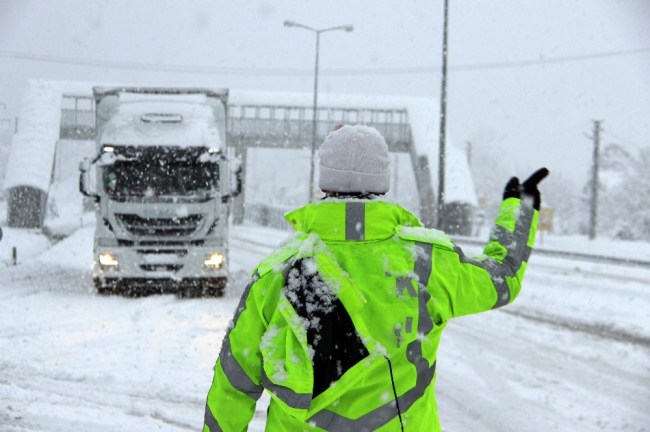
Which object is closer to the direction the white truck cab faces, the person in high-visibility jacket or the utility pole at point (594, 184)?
the person in high-visibility jacket

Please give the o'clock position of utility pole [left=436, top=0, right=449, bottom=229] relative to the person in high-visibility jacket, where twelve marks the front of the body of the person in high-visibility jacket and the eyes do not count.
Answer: The utility pole is roughly at 12 o'clock from the person in high-visibility jacket.

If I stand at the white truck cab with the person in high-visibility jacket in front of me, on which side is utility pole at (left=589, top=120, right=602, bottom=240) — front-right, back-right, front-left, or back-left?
back-left

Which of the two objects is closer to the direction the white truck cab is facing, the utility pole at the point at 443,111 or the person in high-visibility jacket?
the person in high-visibility jacket

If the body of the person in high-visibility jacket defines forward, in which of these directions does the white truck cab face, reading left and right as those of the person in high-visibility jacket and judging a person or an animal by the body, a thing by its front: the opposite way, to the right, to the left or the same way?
the opposite way

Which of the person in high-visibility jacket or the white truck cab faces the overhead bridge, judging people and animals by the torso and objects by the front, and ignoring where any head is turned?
the person in high-visibility jacket

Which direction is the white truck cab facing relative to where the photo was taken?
toward the camera

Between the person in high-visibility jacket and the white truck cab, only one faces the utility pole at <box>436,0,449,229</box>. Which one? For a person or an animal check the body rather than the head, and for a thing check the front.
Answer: the person in high-visibility jacket

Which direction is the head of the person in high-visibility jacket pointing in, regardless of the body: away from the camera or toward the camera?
away from the camera

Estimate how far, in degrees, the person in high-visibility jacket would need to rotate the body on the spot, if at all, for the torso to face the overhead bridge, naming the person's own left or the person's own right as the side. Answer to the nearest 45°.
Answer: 0° — they already face it

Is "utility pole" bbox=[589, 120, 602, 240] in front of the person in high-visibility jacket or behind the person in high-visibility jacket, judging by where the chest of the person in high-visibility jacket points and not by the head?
in front

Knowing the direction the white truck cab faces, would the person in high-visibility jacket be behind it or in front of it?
in front

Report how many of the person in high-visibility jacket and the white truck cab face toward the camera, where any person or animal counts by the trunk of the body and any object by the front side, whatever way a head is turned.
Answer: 1

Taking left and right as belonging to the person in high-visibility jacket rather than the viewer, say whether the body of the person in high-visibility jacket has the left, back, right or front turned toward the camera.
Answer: back
